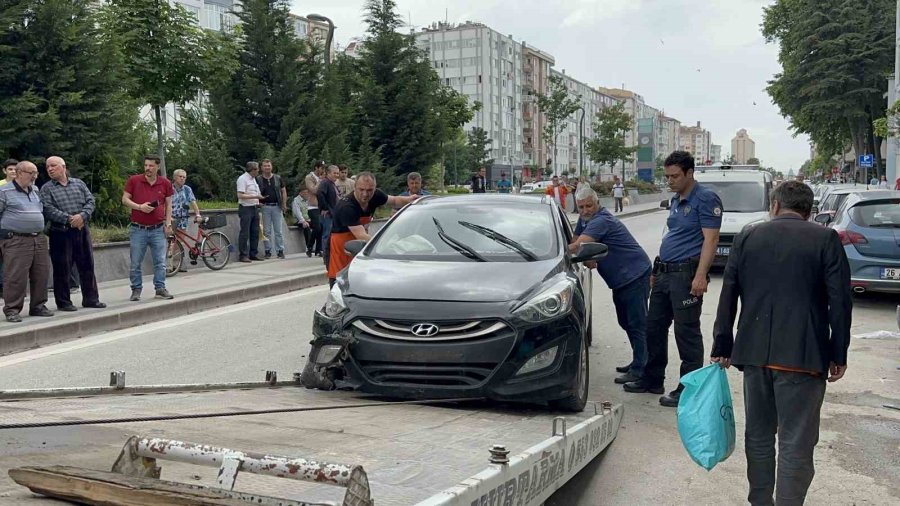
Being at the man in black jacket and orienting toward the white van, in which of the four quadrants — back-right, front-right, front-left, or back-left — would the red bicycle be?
front-left

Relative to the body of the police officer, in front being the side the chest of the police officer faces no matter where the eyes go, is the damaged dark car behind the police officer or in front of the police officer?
in front

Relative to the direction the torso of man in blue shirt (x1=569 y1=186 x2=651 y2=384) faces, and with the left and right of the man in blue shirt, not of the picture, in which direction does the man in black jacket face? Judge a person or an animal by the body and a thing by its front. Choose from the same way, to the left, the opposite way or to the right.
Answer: to the right

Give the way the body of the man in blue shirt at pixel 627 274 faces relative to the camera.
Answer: to the viewer's left

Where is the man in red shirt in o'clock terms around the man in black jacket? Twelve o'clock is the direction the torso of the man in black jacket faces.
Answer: The man in red shirt is roughly at 10 o'clock from the man in black jacket.

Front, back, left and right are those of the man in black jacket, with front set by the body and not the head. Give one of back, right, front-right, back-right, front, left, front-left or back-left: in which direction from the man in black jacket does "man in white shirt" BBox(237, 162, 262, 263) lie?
front-left

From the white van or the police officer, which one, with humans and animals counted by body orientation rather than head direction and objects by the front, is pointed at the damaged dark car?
the police officer

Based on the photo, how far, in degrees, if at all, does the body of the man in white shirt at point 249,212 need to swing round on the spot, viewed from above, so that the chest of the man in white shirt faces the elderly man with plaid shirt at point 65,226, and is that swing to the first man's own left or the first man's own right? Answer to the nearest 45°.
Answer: approximately 135° to the first man's own right

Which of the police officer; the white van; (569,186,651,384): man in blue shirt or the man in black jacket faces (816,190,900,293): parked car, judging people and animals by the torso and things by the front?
the man in black jacket

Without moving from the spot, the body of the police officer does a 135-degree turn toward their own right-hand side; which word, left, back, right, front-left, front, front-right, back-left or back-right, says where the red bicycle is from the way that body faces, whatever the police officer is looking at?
front-left

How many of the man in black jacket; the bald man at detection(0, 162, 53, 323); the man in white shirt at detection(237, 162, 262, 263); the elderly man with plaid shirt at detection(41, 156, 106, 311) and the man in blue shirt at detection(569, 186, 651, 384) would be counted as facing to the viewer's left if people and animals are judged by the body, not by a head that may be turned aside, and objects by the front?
1

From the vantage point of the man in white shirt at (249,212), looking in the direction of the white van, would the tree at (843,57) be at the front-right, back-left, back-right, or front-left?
front-left

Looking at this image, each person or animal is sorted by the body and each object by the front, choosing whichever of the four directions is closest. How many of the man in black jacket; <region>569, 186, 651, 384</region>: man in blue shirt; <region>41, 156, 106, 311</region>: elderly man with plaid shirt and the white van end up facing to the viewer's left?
1
